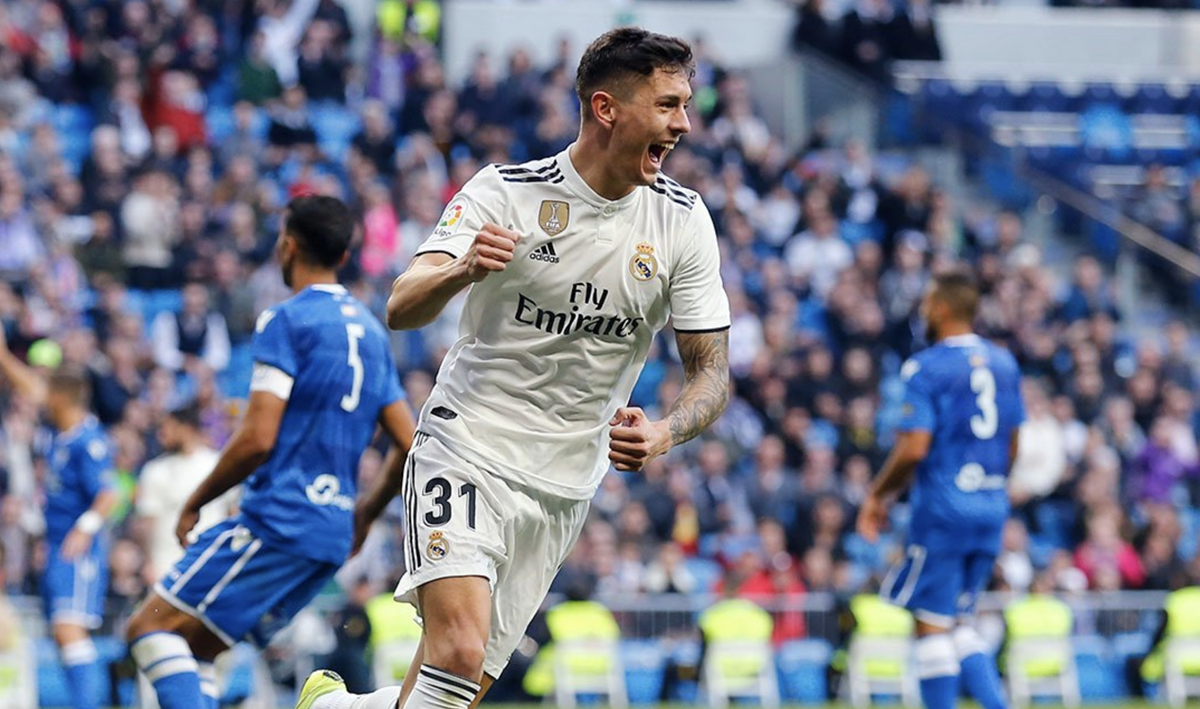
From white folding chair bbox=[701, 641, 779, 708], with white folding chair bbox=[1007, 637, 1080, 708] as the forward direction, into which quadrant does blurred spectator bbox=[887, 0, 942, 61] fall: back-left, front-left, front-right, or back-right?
front-left

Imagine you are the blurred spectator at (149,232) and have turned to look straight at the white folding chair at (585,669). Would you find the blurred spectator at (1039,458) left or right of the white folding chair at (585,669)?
left

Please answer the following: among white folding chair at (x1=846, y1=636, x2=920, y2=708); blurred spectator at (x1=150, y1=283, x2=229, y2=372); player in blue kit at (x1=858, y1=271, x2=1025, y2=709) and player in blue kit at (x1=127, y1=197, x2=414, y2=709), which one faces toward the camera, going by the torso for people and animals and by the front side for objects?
the blurred spectator

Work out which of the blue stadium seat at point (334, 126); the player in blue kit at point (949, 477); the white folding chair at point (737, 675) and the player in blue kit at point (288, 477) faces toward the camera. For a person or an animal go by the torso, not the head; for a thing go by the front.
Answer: the blue stadium seat

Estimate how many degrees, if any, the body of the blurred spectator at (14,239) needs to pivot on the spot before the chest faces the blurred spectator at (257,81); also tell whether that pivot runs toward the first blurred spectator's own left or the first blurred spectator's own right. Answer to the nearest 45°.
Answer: approximately 135° to the first blurred spectator's own left

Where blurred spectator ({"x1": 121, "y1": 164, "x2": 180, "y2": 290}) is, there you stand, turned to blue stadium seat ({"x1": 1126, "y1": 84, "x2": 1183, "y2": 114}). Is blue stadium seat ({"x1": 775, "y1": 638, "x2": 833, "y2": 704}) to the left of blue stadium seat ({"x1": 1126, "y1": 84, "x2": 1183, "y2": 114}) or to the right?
right

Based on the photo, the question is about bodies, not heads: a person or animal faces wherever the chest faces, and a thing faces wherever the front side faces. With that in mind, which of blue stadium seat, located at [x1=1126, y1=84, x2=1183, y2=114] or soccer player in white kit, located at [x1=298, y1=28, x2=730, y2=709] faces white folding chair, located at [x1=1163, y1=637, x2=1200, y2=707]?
the blue stadium seat

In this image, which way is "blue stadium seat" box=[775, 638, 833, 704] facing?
toward the camera

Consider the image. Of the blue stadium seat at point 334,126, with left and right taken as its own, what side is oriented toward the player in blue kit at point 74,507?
front

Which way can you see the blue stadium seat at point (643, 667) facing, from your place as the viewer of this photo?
facing the viewer

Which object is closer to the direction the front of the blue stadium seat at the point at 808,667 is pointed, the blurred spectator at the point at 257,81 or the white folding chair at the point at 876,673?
the white folding chair

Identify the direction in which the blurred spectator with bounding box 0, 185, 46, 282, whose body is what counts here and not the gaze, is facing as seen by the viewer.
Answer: toward the camera

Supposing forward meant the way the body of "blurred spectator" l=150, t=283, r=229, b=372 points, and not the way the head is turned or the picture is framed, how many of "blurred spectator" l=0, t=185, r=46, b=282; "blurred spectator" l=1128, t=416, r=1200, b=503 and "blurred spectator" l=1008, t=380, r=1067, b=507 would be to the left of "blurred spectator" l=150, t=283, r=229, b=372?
2

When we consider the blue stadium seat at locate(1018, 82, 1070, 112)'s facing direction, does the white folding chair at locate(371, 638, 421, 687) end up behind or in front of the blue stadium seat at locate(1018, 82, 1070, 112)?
in front

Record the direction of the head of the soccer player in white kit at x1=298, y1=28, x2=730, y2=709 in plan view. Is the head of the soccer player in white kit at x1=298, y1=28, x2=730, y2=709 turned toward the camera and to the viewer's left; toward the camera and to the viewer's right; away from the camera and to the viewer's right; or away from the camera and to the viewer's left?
toward the camera and to the viewer's right
